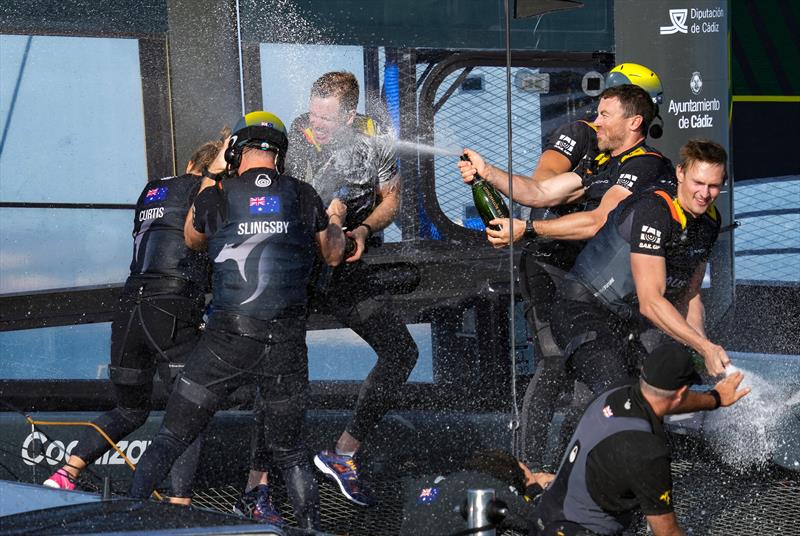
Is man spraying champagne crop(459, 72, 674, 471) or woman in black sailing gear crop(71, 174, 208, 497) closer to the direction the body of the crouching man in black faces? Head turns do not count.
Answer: the man spraying champagne

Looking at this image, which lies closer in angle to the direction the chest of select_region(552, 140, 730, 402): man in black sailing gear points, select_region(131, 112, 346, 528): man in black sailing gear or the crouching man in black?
the crouching man in black

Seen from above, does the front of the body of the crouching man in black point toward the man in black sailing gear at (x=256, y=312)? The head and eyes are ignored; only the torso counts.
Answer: no

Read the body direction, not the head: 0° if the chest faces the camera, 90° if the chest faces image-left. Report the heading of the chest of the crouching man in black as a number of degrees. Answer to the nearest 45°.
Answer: approximately 225°

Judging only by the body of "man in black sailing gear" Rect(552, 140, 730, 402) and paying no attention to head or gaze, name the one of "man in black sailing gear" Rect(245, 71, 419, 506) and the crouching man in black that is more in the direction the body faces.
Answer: the crouching man in black

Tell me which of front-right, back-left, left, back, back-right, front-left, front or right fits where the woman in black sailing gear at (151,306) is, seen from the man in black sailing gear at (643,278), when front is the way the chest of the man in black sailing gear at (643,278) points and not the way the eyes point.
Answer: back-right

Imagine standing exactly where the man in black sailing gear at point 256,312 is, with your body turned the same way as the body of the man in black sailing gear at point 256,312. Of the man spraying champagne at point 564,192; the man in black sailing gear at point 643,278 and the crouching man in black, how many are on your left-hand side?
0

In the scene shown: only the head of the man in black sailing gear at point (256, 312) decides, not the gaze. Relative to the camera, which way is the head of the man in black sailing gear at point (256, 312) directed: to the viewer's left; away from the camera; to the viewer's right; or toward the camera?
away from the camera

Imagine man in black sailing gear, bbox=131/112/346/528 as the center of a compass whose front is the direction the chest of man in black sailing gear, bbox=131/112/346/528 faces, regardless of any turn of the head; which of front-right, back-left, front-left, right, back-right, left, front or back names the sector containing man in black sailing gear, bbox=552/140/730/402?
right

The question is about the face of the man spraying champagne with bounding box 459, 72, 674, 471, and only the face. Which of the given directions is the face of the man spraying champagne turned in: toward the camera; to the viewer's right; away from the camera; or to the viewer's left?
to the viewer's left

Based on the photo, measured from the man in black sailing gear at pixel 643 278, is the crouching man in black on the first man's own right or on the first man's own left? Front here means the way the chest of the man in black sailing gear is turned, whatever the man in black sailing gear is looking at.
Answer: on the first man's own right

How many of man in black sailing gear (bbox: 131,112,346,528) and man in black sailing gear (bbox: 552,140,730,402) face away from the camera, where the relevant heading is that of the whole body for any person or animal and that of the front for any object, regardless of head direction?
1

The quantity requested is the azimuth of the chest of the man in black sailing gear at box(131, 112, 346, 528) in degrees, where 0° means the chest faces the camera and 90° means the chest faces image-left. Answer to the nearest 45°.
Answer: approximately 180°

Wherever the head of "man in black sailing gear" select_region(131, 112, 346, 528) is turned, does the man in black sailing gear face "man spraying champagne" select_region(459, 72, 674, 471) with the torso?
no

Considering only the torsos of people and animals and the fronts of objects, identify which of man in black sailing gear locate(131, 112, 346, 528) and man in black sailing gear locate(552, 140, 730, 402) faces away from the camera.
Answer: man in black sailing gear locate(131, 112, 346, 528)

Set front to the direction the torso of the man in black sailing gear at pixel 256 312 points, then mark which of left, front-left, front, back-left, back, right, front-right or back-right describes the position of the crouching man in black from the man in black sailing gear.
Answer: back-right
